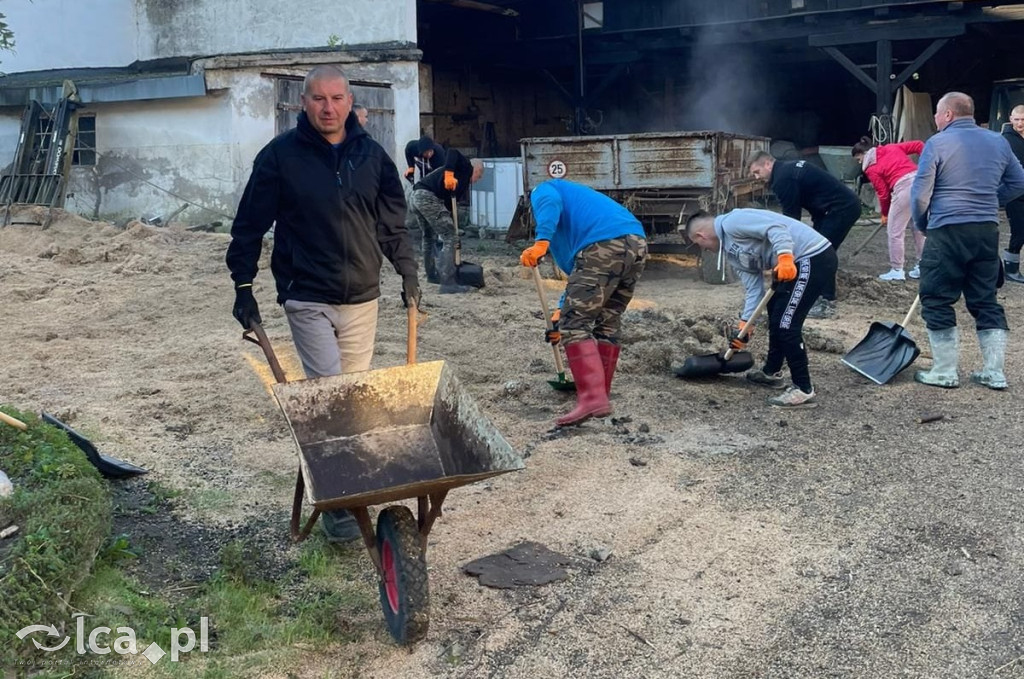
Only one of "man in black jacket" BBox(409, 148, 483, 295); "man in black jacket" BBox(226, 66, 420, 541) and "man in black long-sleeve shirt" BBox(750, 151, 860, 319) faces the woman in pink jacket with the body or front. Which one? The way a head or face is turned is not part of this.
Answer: "man in black jacket" BBox(409, 148, 483, 295)

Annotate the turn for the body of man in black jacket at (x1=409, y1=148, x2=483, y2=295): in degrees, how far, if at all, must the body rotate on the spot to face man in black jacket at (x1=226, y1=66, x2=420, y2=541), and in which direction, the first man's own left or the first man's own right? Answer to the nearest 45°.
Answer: approximately 90° to the first man's own right

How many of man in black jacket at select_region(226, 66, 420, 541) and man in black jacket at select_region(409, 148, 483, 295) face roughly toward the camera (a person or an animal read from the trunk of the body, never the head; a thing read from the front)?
1

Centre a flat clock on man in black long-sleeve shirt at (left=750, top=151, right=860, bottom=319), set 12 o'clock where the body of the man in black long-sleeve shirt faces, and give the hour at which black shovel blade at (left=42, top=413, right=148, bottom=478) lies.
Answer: The black shovel blade is roughly at 10 o'clock from the man in black long-sleeve shirt.

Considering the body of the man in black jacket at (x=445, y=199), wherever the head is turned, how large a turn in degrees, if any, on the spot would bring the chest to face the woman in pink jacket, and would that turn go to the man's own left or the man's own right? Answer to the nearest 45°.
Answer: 0° — they already face them

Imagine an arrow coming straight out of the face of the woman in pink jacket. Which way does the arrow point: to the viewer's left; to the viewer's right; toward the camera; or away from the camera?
to the viewer's left

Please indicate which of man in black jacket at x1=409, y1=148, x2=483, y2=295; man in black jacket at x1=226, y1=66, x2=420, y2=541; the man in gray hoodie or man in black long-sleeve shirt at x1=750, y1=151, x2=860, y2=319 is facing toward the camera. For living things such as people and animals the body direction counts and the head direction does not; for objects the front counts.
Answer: man in black jacket at x1=226, y1=66, x2=420, y2=541

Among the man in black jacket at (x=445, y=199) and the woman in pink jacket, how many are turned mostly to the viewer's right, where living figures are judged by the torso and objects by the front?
1

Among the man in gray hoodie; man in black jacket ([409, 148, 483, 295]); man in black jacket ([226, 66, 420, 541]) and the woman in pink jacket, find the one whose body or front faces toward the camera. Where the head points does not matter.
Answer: man in black jacket ([226, 66, 420, 541])

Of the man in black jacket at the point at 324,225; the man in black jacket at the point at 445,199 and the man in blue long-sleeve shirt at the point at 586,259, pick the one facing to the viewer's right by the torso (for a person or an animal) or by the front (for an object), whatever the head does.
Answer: the man in black jacket at the point at 445,199

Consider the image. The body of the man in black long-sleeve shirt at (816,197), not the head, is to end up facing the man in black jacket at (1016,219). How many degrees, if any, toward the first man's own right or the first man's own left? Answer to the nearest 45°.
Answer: approximately 135° to the first man's own right

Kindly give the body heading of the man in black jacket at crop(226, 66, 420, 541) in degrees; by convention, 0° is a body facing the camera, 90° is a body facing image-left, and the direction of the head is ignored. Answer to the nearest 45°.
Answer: approximately 0°

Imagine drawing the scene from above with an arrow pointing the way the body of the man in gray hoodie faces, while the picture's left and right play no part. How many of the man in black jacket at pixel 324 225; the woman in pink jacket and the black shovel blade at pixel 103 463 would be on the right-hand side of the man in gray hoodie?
1

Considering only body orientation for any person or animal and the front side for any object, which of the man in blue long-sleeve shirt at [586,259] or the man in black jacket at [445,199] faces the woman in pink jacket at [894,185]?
the man in black jacket

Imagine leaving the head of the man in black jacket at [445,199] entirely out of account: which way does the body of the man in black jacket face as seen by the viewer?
to the viewer's right

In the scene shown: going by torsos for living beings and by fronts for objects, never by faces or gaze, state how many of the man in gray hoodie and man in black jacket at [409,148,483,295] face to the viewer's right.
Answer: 1

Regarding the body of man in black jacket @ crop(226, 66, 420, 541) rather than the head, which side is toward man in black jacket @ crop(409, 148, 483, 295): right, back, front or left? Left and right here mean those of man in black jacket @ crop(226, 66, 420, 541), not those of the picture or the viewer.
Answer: back
